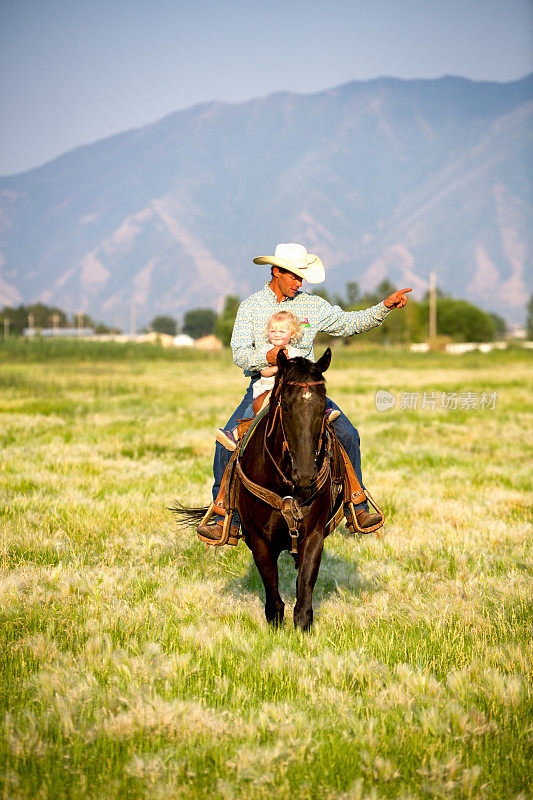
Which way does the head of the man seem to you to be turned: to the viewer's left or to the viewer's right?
to the viewer's right

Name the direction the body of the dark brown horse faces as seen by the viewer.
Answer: toward the camera

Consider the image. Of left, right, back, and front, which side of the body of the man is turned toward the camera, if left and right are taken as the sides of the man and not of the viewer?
front
